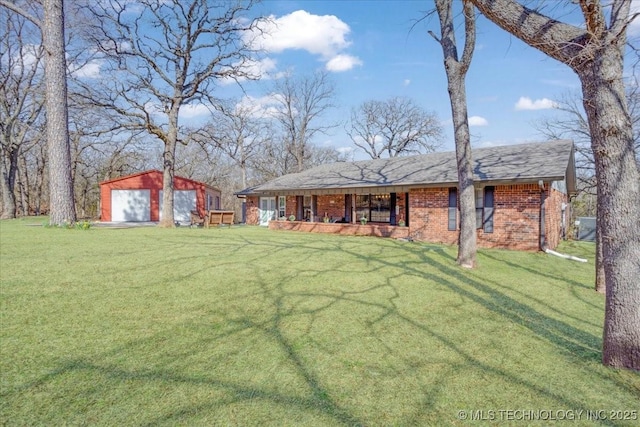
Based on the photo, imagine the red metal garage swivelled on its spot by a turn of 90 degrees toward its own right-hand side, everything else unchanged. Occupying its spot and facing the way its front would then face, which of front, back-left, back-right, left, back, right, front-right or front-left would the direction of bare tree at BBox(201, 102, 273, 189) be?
back-right

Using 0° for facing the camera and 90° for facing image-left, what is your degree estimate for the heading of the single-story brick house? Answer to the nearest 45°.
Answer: approximately 45°

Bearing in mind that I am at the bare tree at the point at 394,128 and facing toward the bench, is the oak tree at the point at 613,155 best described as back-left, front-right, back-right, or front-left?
front-left

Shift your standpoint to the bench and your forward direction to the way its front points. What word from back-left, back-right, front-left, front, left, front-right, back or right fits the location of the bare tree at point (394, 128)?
back-left

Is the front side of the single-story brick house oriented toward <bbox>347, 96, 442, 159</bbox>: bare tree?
no

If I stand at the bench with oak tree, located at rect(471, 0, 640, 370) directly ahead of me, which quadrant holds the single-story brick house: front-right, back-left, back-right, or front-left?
front-left

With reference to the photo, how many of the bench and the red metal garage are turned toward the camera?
2

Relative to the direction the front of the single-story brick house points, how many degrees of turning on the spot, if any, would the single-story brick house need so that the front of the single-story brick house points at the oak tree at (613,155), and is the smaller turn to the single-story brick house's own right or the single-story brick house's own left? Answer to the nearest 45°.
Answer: approximately 45° to the single-story brick house's own left

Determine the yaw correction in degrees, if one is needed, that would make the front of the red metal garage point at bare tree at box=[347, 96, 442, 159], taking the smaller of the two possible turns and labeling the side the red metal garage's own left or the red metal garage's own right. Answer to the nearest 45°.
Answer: approximately 90° to the red metal garage's own left

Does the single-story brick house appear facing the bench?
no

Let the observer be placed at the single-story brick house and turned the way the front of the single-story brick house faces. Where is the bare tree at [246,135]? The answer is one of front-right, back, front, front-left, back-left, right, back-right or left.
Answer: right

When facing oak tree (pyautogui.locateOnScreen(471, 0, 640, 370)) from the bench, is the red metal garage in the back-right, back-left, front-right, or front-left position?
back-right

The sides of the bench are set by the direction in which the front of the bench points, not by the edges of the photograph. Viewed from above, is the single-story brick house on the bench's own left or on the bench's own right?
on the bench's own left

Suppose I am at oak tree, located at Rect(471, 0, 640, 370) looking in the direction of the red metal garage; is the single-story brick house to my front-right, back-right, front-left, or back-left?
front-right

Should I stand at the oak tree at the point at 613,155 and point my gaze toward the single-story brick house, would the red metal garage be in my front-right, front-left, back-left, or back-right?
front-left

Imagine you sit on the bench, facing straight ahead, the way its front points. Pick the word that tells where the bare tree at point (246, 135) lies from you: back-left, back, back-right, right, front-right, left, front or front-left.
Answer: back

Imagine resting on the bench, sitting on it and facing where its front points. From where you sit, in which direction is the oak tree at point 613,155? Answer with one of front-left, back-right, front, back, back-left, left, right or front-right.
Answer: front
